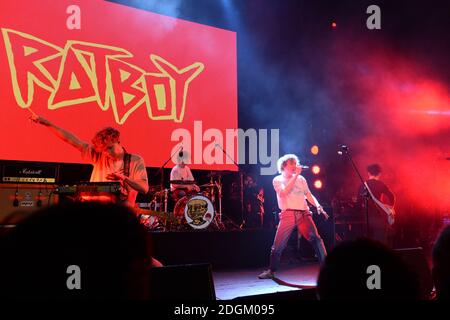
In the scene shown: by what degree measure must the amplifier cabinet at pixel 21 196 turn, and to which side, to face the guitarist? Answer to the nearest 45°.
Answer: approximately 45° to its left

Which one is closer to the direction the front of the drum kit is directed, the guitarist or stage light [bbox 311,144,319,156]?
the guitarist

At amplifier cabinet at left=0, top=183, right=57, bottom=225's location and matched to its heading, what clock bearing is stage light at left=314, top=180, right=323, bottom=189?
The stage light is roughly at 9 o'clock from the amplifier cabinet.

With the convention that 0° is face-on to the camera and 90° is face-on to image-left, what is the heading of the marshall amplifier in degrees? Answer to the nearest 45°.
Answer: approximately 0°

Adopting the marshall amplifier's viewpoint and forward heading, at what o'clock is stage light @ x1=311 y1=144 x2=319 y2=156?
The stage light is roughly at 9 o'clock from the marshall amplifier.

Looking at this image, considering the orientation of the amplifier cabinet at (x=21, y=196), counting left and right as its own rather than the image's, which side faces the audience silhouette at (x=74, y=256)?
front

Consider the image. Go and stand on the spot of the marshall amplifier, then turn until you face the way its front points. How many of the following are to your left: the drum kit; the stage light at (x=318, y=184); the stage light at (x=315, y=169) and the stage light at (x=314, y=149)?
4

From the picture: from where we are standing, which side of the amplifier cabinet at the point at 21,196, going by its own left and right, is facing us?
front

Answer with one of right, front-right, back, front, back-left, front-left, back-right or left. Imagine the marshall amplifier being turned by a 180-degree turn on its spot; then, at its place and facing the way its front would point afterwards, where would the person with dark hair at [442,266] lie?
back

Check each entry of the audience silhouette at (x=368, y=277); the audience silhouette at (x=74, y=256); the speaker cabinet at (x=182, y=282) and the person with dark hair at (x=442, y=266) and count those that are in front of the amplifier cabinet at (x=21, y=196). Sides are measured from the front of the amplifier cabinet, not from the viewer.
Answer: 4

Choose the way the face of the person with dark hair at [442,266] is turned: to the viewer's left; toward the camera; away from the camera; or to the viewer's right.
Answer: away from the camera

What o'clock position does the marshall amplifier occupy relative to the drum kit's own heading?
The marshall amplifier is roughly at 4 o'clock from the drum kit.

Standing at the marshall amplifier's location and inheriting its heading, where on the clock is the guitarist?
The guitarist is roughly at 10 o'clock from the marshall amplifier.

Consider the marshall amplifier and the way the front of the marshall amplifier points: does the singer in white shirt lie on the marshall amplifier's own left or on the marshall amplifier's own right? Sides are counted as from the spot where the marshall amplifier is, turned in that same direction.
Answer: on the marshall amplifier's own left

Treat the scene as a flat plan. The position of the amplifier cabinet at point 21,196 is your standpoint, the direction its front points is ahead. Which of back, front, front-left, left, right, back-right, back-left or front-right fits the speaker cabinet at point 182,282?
front
